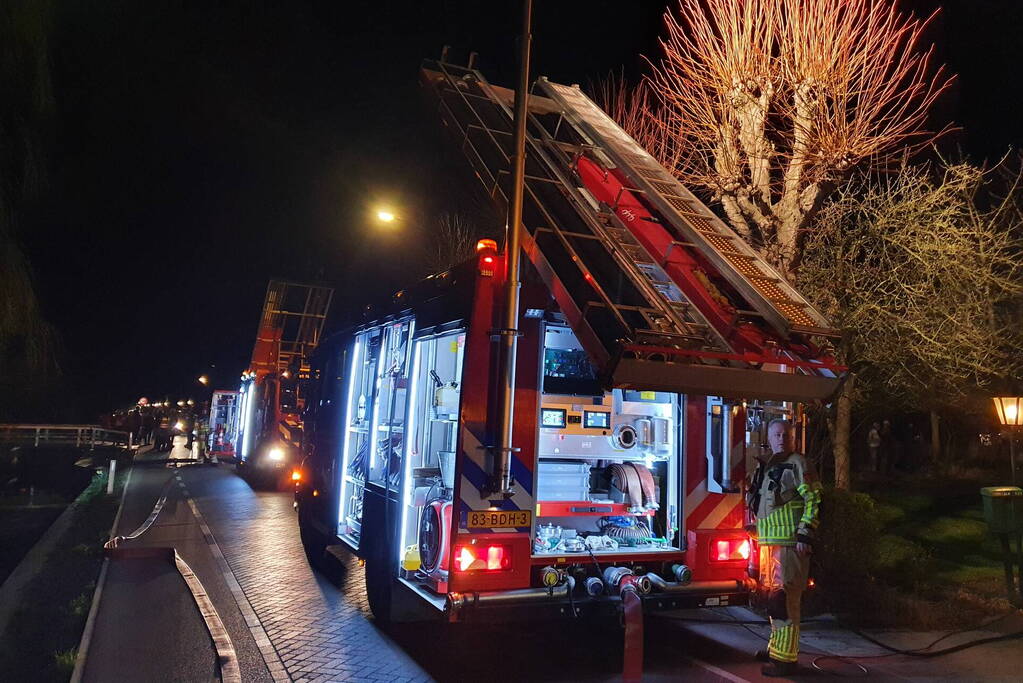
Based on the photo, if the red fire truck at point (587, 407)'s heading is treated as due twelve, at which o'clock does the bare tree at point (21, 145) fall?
The bare tree is roughly at 11 o'clock from the red fire truck.

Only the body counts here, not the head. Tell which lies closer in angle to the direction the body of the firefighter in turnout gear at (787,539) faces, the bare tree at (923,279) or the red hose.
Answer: the red hose

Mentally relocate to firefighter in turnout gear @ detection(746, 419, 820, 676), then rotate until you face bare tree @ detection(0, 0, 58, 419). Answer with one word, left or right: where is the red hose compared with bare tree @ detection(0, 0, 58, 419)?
left

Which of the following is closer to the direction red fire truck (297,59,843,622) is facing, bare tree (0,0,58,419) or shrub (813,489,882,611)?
the bare tree

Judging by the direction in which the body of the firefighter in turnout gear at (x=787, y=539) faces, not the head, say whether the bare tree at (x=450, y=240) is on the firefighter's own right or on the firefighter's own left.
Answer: on the firefighter's own right

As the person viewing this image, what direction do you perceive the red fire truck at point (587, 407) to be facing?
facing away from the viewer and to the left of the viewer

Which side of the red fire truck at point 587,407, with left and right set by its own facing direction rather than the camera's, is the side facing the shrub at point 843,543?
right

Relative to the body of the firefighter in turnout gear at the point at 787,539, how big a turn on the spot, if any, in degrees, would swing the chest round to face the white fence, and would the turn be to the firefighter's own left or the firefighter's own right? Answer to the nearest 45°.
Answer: approximately 90° to the firefighter's own right

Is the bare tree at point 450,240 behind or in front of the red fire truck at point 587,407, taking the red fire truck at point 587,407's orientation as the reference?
in front

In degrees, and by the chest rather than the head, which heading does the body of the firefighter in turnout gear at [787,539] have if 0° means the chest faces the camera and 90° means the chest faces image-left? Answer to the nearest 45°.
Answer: approximately 45°
